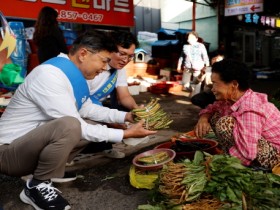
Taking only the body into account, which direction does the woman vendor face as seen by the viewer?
to the viewer's left

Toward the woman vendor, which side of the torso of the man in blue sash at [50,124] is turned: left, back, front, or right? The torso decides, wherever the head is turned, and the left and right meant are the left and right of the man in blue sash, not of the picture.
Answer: front

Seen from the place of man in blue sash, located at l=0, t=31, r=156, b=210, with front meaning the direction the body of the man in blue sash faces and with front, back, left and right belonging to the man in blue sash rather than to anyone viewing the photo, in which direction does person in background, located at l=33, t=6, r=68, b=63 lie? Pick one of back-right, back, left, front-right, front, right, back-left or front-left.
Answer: left

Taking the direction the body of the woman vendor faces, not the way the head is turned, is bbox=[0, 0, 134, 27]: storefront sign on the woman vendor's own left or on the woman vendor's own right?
on the woman vendor's own right

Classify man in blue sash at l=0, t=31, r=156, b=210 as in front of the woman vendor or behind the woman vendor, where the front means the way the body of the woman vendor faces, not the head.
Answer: in front

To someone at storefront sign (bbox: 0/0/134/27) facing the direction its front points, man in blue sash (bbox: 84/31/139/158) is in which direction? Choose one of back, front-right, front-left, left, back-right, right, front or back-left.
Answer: front

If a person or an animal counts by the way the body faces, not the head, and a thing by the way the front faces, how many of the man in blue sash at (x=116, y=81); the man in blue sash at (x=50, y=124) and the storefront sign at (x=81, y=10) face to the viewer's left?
0

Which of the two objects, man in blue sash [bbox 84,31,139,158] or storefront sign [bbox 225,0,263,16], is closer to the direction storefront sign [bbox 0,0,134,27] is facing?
the man in blue sash

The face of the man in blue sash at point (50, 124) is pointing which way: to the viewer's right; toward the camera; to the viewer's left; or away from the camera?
to the viewer's right

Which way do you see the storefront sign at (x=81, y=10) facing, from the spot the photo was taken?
facing the viewer

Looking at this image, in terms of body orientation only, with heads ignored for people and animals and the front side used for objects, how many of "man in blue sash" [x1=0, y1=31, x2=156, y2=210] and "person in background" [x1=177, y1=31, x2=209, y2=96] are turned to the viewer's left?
0

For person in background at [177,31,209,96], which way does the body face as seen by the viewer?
toward the camera

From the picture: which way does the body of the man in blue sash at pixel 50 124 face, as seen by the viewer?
to the viewer's right
